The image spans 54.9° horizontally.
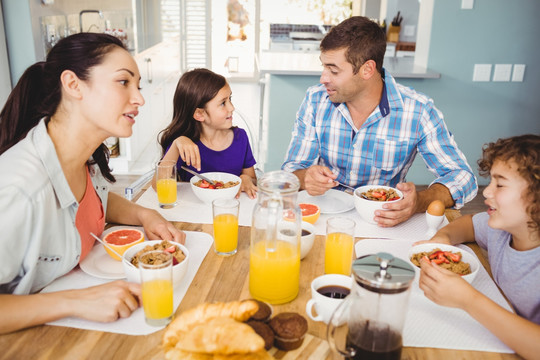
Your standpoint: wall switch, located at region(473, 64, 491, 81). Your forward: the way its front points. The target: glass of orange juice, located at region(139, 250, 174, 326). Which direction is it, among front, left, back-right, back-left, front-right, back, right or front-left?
front

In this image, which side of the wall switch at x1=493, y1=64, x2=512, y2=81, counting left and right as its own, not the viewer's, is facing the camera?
front

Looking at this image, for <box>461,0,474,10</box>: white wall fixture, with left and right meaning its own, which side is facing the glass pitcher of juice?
front

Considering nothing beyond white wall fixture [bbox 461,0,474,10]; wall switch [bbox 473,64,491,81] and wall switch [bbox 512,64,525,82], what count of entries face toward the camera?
3

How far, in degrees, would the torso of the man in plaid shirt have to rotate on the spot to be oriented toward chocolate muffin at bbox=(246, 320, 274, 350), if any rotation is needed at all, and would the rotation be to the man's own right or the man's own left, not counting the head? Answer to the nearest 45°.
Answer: approximately 45° to the man's own left

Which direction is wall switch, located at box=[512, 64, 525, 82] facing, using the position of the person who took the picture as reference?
facing the viewer

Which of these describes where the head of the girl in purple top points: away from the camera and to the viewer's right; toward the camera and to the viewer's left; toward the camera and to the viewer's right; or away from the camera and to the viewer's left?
toward the camera and to the viewer's right

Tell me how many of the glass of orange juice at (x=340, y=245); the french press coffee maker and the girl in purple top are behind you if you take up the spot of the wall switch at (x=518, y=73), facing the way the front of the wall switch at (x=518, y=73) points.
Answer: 0

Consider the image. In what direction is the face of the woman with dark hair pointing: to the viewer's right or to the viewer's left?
to the viewer's right

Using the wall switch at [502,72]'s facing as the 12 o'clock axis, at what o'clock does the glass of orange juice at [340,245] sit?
The glass of orange juice is roughly at 12 o'clock from the wall switch.

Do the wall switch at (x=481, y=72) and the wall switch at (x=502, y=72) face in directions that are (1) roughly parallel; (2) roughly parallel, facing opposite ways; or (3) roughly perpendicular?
roughly parallel

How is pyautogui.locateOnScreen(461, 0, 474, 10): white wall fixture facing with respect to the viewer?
toward the camera

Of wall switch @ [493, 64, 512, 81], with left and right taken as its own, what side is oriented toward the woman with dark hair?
front

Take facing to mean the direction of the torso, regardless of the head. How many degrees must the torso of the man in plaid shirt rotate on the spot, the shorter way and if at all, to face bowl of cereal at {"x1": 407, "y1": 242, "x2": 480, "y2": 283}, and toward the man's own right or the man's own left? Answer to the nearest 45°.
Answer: approximately 45° to the man's own left
